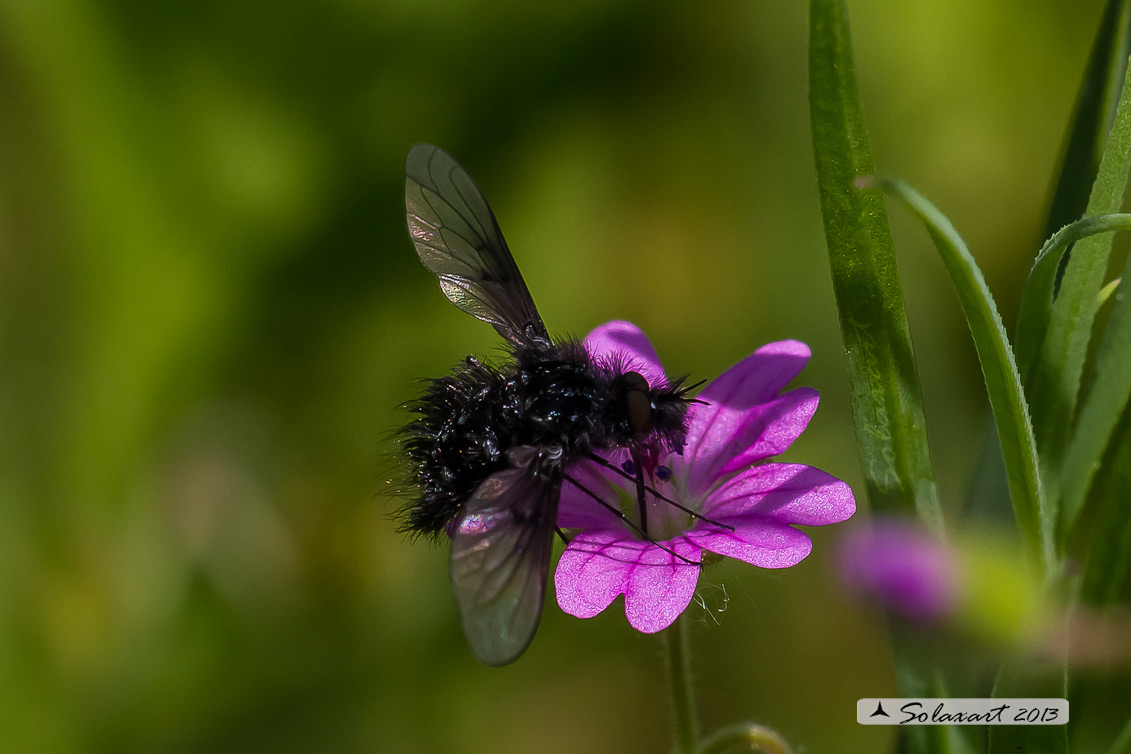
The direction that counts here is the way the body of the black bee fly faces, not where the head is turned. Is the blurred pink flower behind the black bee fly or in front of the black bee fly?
in front

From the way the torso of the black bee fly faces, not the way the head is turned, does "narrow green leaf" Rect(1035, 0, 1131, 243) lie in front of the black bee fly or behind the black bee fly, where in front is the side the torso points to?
in front

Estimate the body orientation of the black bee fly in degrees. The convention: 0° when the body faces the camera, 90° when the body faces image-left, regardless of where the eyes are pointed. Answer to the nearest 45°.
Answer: approximately 270°

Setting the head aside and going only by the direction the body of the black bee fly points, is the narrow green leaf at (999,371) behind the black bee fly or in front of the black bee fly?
in front

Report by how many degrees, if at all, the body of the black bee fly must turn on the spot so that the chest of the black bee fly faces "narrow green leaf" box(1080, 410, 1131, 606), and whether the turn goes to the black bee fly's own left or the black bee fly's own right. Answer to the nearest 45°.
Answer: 0° — it already faces it

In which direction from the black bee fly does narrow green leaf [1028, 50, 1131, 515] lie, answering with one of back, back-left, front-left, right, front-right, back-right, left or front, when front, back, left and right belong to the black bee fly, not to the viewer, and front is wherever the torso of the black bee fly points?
front

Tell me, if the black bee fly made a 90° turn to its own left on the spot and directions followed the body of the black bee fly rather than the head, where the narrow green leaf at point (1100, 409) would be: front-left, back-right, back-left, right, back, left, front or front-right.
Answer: right

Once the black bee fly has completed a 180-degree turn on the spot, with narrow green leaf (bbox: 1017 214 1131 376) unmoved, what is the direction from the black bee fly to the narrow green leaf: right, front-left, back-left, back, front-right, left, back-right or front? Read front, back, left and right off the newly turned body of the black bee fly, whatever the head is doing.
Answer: back
